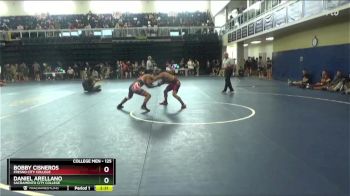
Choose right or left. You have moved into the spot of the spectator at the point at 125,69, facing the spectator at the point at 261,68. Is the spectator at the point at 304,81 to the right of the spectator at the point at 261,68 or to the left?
right

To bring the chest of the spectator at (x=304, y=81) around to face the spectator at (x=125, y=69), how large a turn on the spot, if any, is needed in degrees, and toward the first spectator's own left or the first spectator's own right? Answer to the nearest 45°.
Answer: approximately 45° to the first spectator's own right

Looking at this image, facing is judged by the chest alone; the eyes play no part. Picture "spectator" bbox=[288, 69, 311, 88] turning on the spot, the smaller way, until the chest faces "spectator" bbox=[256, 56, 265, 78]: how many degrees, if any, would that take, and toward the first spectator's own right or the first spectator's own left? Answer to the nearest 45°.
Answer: approximately 90° to the first spectator's own right

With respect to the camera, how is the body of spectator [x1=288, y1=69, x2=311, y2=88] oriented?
to the viewer's left

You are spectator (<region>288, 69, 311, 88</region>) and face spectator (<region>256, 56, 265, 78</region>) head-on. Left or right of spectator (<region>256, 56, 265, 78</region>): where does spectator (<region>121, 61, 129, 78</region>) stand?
left
